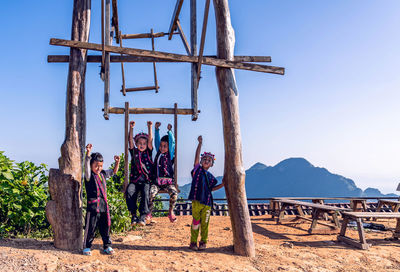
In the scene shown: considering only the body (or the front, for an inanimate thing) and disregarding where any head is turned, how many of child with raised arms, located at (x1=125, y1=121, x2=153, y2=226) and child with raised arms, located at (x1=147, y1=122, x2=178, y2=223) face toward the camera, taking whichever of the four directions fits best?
2

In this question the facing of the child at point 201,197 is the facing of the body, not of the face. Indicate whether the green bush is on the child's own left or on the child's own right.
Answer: on the child's own right

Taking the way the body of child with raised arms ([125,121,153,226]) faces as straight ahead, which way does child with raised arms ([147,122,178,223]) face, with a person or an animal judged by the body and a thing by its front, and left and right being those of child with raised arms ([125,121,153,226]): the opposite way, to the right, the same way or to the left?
the same way

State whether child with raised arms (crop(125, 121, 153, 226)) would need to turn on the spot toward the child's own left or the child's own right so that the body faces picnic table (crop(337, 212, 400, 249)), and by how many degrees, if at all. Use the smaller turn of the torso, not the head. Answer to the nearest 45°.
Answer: approximately 90° to the child's own left

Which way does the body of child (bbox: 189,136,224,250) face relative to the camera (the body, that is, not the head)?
toward the camera

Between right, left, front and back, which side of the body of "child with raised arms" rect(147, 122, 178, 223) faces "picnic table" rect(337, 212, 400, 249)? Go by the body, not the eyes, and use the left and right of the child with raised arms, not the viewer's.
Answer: left

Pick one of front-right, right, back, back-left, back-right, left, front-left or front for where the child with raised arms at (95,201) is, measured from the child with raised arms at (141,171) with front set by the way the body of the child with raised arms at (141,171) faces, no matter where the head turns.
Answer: front-right

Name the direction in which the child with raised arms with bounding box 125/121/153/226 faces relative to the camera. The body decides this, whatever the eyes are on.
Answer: toward the camera

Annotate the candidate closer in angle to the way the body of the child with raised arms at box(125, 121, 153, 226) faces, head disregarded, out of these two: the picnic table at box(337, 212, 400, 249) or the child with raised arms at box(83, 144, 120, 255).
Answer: the child with raised arms

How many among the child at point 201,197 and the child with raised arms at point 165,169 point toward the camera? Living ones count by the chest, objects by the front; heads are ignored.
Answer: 2

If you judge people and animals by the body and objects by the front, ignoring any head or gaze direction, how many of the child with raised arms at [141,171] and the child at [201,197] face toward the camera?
2

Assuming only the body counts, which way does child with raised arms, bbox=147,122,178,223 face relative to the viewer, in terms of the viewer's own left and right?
facing the viewer

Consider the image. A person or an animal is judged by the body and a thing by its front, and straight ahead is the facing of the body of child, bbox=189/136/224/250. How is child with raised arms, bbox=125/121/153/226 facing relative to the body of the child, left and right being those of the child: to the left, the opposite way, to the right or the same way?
the same way
